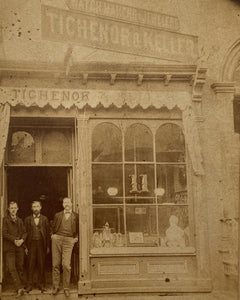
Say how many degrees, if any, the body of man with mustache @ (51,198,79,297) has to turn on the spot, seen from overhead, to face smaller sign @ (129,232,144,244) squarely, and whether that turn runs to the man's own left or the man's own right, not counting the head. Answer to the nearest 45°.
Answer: approximately 90° to the man's own left

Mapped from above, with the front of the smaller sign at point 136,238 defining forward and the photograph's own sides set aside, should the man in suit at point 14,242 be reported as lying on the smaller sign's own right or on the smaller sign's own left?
on the smaller sign's own right

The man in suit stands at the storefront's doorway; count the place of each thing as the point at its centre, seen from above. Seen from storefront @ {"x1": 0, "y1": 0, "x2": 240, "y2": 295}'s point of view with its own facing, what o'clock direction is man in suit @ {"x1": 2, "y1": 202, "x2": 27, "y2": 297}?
The man in suit is roughly at 3 o'clock from the storefront.

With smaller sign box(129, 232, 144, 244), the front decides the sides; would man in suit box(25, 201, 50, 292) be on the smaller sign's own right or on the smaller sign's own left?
on the smaller sign's own right

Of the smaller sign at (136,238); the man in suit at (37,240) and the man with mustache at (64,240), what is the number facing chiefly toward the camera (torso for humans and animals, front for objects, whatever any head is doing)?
3

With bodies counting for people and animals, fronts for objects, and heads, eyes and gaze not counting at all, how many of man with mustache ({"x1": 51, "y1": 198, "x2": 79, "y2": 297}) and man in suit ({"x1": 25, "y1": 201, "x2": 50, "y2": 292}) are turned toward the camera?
2
